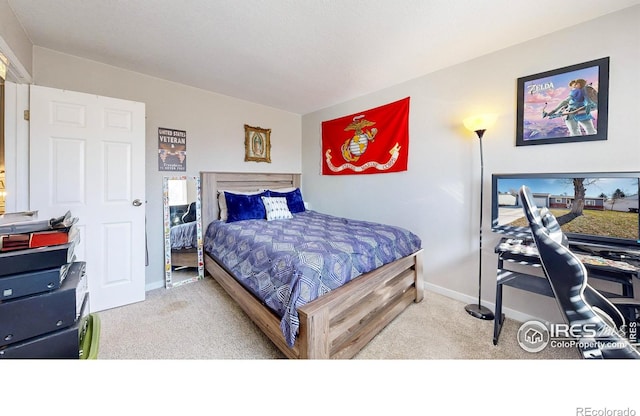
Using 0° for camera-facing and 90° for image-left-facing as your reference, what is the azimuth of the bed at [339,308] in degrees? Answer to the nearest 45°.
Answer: approximately 315°

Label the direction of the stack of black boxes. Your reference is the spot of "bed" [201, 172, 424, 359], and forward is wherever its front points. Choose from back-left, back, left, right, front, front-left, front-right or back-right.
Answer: right

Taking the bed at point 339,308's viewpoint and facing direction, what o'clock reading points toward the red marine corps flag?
The red marine corps flag is roughly at 8 o'clock from the bed.
